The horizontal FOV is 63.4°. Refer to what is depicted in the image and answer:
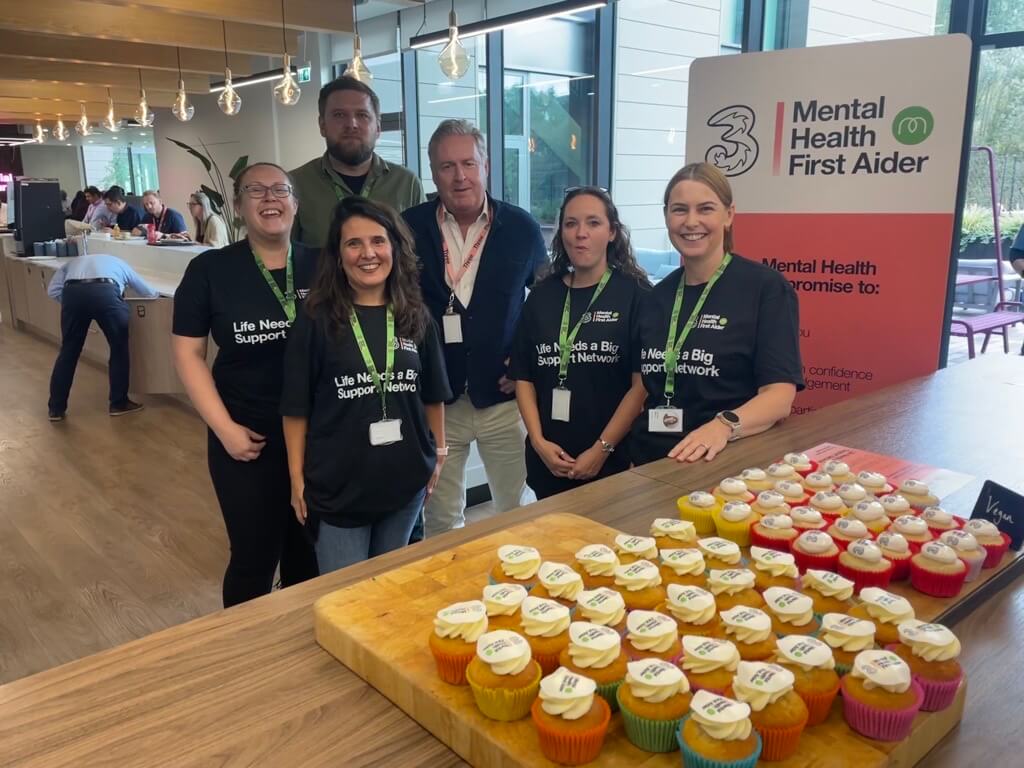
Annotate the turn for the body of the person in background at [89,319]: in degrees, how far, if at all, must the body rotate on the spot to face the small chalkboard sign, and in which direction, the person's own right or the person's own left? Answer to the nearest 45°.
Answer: approximately 135° to the person's own right

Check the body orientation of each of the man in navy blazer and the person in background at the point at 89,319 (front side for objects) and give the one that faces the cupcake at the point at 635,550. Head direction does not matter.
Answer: the man in navy blazer

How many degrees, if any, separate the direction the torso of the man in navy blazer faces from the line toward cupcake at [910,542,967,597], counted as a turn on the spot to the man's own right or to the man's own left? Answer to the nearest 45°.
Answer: approximately 45° to the man's own left

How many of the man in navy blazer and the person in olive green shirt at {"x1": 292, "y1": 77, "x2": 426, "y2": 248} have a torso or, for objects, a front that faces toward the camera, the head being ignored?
2

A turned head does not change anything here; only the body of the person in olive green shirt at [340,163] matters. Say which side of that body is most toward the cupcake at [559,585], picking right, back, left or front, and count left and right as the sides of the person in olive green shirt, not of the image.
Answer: front

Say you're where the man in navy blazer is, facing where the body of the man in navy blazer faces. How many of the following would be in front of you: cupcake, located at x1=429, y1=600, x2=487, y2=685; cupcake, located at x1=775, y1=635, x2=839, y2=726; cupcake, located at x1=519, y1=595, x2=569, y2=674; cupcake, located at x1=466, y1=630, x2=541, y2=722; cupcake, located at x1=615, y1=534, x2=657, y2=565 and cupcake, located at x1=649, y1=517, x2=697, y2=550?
6

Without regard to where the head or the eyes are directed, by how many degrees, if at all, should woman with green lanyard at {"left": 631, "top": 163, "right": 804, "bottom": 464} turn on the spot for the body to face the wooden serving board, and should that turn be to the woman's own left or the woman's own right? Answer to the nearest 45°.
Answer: approximately 45° to the woman's own left

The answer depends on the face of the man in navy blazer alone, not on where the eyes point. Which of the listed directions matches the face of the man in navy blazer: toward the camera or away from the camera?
toward the camera

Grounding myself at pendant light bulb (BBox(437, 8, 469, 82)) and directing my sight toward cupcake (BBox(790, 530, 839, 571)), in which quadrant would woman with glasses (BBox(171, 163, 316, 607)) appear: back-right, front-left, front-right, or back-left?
front-right

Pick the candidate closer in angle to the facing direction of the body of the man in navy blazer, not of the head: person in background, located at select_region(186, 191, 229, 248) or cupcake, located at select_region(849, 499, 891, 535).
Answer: the cupcake

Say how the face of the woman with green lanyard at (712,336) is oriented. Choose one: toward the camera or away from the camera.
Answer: toward the camera

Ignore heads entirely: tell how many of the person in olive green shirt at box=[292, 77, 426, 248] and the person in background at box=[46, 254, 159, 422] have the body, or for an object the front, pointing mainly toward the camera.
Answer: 1

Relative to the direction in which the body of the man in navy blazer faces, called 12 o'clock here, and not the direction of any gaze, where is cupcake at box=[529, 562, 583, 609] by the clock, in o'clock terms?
The cupcake is roughly at 12 o'clock from the man in navy blazer.

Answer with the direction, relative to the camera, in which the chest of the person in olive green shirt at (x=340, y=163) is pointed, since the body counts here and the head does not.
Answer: toward the camera

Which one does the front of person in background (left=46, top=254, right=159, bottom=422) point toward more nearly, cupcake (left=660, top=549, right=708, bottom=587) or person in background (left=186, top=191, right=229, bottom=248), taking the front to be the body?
the person in background

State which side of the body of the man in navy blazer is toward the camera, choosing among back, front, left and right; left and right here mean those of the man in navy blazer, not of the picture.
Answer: front

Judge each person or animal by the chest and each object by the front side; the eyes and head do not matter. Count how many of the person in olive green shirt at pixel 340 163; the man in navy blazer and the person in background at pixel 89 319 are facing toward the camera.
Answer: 2
